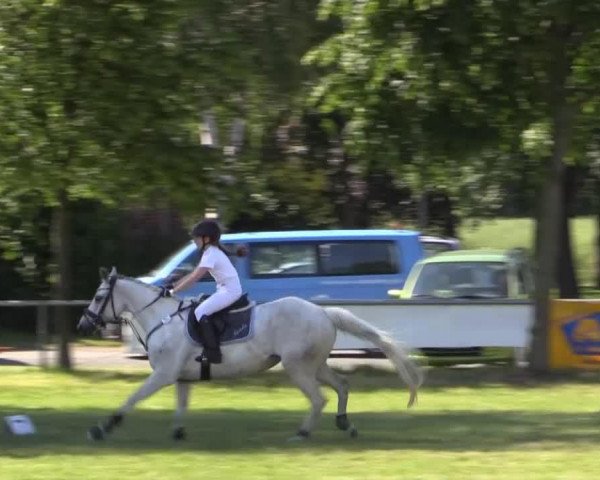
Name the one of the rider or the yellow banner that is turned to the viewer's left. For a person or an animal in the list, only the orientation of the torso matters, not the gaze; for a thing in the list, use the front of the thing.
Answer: the rider

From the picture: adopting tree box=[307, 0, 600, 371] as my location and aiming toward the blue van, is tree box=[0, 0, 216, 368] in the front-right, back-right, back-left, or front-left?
front-left

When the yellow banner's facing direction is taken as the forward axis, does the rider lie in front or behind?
in front

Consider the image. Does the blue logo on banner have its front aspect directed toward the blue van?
no

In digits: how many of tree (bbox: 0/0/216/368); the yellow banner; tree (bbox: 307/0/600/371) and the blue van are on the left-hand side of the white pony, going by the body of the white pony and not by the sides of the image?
0

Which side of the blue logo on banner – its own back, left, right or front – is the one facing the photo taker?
front

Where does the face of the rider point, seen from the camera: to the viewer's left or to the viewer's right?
to the viewer's left

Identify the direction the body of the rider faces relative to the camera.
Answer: to the viewer's left

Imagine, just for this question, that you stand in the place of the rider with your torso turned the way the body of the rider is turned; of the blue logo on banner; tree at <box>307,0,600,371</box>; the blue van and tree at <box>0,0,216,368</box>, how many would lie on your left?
0

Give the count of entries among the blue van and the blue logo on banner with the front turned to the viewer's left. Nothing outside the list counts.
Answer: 1

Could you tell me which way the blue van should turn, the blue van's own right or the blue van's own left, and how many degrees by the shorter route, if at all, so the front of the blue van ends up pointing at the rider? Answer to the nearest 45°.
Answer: approximately 90° to the blue van's own left

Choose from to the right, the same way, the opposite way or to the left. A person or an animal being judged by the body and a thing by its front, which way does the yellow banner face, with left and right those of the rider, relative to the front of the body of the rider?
to the left

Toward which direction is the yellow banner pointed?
toward the camera

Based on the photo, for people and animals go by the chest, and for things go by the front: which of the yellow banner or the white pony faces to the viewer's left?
the white pony

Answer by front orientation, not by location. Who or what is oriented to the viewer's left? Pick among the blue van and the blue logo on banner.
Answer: the blue van

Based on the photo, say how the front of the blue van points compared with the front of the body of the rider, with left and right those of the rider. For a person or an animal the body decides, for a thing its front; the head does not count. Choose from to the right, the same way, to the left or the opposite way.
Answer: the same way

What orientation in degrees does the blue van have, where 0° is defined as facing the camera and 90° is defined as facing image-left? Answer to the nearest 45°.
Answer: approximately 90°
